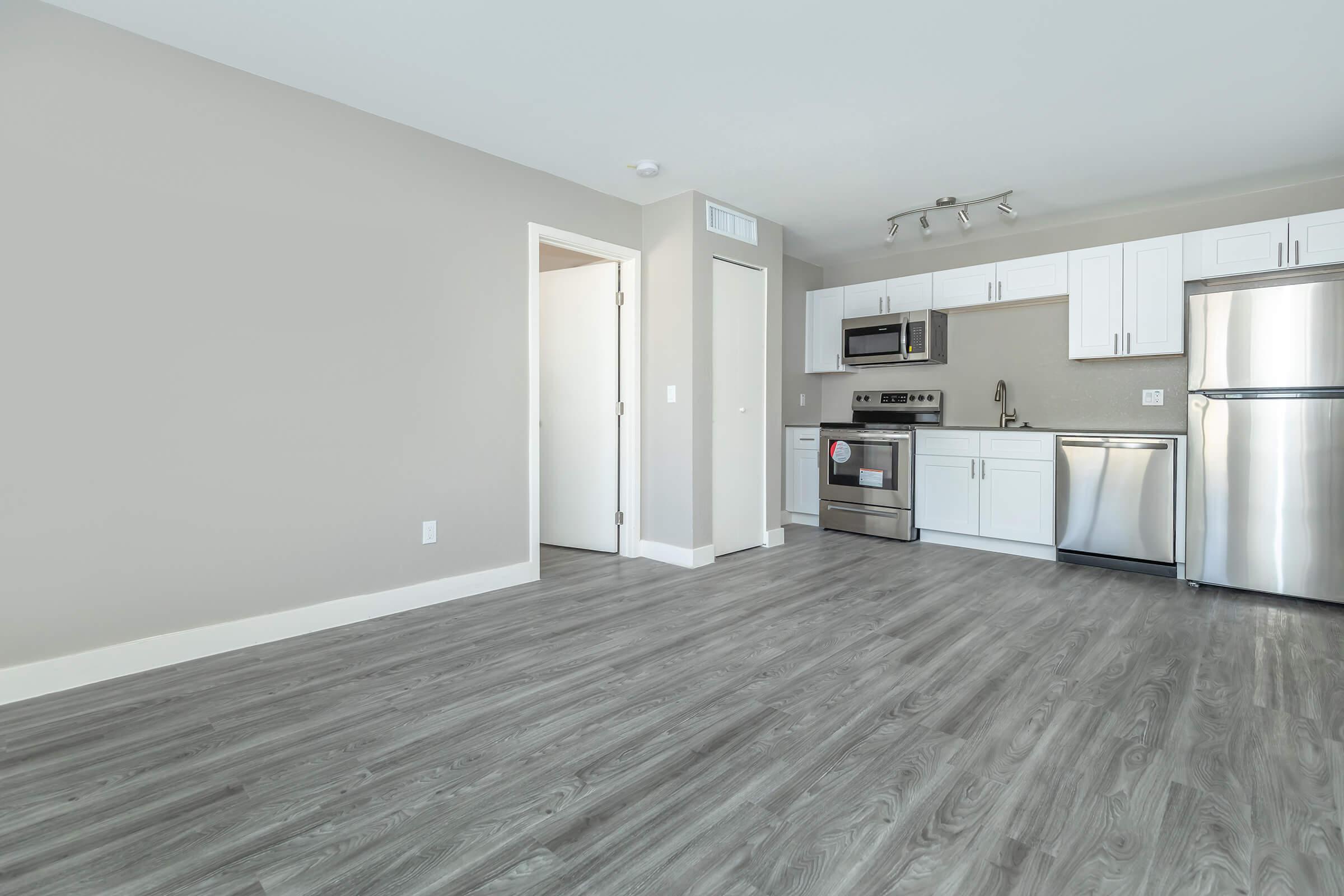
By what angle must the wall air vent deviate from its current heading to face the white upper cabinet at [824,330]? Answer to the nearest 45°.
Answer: approximately 90° to its left

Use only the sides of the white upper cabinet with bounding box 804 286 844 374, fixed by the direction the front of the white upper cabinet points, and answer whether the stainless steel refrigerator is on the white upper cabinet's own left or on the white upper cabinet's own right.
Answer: on the white upper cabinet's own left

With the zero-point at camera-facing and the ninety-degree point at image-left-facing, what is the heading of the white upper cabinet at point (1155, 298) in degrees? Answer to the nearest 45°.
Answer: approximately 0°

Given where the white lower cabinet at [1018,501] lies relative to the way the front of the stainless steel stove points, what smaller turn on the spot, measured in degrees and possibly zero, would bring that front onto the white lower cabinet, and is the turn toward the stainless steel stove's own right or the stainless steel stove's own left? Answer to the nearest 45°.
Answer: approximately 90° to the stainless steel stove's own left

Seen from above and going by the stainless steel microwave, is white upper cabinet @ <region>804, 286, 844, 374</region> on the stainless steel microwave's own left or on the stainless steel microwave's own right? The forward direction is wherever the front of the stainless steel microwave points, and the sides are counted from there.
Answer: on the stainless steel microwave's own right
